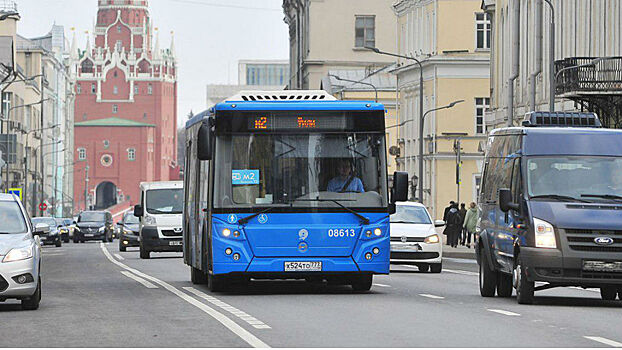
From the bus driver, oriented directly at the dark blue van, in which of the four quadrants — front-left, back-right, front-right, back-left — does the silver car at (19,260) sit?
back-right

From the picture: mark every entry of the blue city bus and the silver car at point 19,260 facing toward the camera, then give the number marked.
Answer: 2

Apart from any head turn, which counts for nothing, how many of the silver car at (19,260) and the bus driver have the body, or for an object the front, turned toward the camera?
2

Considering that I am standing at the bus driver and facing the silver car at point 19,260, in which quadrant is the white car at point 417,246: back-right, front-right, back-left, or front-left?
back-right

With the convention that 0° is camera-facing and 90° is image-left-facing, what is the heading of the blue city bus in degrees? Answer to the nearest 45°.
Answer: approximately 0°

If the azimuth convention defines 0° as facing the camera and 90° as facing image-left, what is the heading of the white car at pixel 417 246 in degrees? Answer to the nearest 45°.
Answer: approximately 0°

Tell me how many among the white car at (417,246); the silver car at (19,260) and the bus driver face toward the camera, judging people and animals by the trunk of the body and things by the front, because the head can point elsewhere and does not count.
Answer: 3
